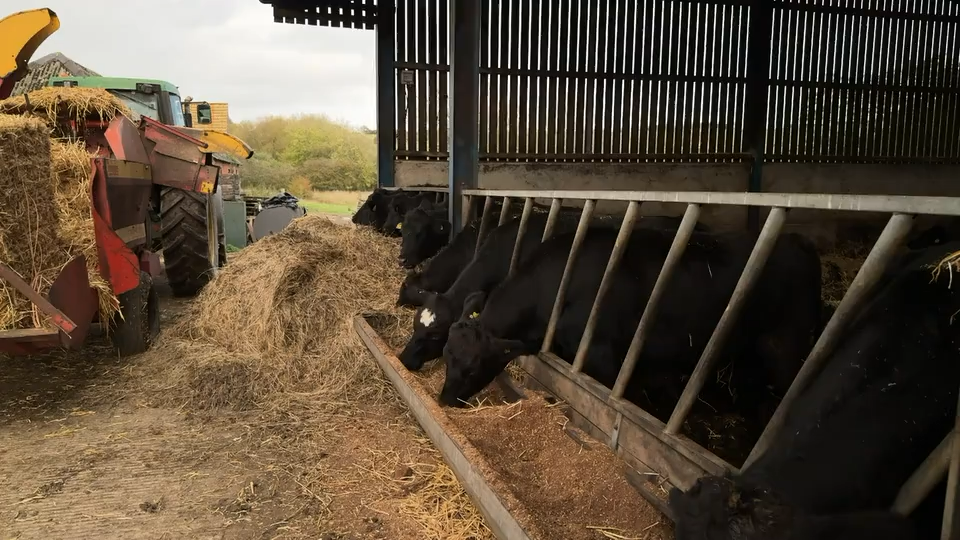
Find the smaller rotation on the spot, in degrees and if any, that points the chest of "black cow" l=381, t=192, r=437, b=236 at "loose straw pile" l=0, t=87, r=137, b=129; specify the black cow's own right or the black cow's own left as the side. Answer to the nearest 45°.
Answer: approximately 45° to the black cow's own left

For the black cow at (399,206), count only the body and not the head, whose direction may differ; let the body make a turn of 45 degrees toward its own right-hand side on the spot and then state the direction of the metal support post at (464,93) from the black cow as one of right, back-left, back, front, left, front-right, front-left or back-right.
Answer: back-left

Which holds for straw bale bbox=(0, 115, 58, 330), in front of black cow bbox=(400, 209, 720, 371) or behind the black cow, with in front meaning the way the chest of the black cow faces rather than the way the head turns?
in front

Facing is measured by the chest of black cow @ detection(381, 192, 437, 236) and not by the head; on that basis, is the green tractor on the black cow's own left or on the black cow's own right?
on the black cow's own left

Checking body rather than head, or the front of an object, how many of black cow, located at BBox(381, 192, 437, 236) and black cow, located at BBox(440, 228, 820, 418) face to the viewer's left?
2

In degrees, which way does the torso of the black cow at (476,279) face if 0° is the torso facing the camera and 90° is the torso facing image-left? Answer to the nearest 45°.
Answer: approximately 90°

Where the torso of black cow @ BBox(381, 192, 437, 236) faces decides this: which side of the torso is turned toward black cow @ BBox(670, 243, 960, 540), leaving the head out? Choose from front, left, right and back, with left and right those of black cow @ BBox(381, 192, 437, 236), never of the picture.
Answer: left

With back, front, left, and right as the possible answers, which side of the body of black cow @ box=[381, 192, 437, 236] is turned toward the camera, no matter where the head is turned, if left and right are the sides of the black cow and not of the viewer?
left

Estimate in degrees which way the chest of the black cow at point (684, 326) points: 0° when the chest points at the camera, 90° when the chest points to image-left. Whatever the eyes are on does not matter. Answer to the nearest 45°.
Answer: approximately 90°

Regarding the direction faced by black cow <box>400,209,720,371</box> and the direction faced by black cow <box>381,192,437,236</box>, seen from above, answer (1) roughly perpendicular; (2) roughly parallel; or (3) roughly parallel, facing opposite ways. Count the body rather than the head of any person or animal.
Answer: roughly parallel

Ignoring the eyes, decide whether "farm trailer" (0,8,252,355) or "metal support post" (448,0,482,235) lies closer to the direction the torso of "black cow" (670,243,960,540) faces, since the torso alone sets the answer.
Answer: the farm trailer

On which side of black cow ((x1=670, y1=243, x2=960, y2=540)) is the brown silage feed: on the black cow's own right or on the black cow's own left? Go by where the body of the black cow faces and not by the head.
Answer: on the black cow's own right

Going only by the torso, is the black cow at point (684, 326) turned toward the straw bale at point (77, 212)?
yes

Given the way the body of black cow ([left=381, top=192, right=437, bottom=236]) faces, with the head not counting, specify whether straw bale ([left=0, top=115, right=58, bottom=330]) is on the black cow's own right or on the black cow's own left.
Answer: on the black cow's own left

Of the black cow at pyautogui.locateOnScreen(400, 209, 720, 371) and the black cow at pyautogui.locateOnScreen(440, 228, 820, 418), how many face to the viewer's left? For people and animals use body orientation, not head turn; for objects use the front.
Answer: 2

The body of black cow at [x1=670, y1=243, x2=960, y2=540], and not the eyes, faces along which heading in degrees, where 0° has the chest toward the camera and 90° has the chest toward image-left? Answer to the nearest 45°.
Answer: approximately 45°
